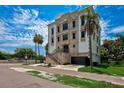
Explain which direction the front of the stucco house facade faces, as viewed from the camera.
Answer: facing the viewer and to the left of the viewer
